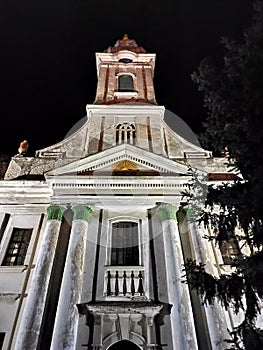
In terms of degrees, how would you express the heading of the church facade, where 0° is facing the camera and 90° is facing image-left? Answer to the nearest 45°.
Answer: approximately 0°
